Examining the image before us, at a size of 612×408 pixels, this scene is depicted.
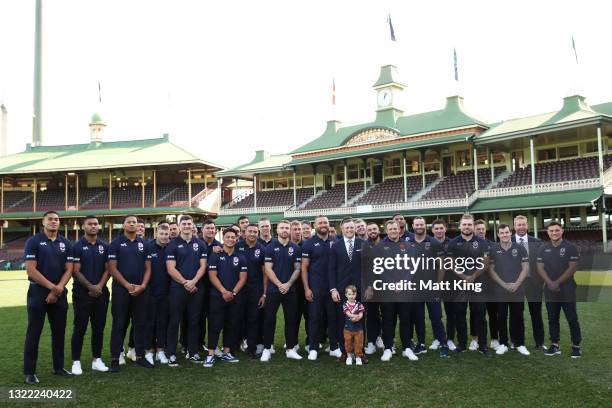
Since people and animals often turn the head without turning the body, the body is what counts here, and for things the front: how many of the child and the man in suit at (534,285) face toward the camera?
2

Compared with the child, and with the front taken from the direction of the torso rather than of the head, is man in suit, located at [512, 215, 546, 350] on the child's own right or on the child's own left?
on the child's own left

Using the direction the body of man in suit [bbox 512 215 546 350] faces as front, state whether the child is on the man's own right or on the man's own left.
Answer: on the man's own right

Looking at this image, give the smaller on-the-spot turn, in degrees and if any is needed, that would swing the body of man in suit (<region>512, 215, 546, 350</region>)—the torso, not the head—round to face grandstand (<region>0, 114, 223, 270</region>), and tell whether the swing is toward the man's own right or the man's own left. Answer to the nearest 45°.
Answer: approximately 135° to the man's own right

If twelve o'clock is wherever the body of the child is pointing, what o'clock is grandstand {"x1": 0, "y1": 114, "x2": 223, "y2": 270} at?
The grandstand is roughly at 5 o'clock from the child.

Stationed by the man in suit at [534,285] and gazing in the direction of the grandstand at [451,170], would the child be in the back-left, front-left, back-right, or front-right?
back-left

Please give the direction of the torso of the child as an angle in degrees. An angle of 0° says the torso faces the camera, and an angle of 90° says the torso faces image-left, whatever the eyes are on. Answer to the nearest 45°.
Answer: approximately 0°

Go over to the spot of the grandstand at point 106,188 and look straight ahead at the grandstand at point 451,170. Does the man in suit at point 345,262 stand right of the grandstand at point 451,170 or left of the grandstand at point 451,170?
right

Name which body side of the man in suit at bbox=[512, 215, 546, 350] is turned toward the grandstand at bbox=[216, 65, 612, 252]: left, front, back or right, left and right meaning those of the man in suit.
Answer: back

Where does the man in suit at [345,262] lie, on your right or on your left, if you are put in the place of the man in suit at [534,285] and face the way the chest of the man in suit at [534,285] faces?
on your right

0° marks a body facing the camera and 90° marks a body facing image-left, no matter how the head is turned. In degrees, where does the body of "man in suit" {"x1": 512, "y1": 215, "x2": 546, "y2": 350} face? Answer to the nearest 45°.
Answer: approximately 0°
